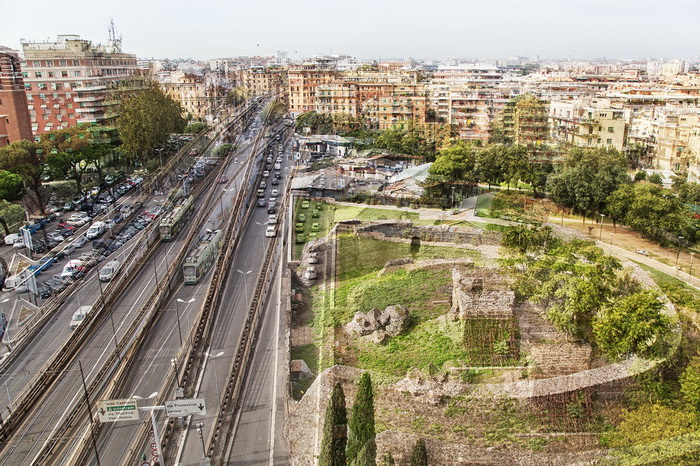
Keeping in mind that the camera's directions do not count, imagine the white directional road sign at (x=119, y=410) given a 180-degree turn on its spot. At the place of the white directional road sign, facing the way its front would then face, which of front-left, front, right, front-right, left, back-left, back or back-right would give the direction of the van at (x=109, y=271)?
front

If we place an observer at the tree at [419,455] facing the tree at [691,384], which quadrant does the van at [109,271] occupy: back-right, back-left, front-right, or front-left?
back-left

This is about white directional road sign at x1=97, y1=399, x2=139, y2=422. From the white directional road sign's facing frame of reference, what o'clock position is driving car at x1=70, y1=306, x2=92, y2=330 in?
The driving car is roughly at 6 o'clock from the white directional road sign.

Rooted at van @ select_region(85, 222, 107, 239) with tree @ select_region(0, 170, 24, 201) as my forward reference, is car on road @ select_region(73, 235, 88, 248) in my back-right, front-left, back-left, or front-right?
back-left

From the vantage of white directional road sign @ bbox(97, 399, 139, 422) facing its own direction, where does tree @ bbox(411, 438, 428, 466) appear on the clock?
The tree is roughly at 10 o'clock from the white directional road sign.

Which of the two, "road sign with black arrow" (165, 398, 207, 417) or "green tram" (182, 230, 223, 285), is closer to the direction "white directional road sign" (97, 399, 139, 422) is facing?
the road sign with black arrow

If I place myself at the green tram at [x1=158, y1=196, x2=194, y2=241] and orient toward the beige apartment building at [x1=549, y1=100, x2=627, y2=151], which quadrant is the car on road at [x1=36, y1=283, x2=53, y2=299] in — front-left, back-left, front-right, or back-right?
back-right

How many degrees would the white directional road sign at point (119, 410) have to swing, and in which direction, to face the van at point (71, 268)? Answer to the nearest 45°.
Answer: approximately 180°

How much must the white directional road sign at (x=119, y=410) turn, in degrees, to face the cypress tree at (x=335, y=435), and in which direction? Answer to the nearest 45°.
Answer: approximately 45° to its left

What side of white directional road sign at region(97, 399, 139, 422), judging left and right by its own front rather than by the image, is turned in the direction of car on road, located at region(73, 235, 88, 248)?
back

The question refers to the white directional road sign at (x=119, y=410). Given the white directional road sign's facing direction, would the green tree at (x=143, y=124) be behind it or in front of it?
behind

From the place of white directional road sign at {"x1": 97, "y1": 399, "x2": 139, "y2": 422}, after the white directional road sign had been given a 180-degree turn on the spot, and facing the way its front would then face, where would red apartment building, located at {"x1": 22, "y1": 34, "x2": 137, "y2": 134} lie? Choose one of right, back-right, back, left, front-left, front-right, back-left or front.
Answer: front

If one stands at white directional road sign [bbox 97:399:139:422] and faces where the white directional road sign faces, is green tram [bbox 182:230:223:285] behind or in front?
behind

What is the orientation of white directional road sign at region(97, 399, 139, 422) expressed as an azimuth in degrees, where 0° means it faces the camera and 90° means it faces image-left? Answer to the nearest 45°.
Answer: approximately 0°

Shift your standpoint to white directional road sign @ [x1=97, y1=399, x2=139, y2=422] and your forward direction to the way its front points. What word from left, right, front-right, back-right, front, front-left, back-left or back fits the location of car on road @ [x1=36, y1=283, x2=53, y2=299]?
back

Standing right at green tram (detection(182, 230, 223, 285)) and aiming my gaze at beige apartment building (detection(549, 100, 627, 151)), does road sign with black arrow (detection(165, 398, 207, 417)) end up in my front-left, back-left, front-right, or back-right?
back-right

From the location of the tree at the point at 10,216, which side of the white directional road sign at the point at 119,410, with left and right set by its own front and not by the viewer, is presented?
back

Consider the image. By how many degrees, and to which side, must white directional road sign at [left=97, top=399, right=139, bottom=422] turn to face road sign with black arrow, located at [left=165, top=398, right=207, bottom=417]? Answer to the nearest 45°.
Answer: approximately 90° to its left
